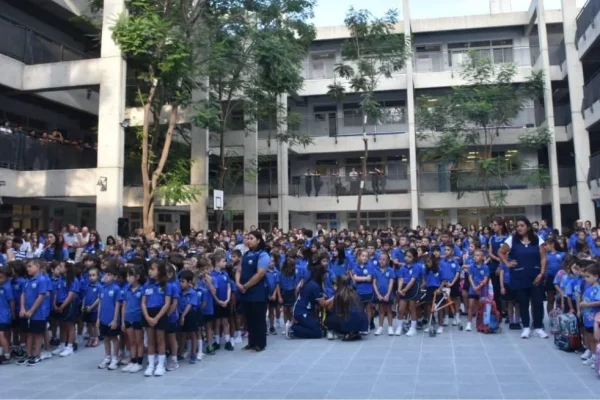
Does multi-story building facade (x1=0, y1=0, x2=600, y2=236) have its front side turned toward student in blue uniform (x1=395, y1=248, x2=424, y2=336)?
yes

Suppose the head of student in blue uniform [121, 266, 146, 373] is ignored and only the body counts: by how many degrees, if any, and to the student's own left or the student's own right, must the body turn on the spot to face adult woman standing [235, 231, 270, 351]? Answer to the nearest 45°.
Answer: approximately 135° to the student's own left

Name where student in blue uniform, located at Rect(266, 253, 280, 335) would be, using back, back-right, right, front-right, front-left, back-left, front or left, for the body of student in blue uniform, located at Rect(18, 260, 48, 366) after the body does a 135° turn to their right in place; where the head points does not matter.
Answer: right

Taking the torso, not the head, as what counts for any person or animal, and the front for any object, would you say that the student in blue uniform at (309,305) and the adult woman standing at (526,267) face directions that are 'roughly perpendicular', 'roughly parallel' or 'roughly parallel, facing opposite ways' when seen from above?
roughly perpendicular

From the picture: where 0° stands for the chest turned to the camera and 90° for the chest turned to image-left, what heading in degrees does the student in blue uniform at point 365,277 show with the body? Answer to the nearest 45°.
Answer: approximately 0°

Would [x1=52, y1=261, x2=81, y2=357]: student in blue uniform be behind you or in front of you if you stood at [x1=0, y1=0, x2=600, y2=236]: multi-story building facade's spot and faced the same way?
in front

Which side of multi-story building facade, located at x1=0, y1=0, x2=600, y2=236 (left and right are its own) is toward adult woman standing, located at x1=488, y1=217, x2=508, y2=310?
front

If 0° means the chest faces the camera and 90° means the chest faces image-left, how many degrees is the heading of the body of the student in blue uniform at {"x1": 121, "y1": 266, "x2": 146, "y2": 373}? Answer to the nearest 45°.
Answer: approximately 45°

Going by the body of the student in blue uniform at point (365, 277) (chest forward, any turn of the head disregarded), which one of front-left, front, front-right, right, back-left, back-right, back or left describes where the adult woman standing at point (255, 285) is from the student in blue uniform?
front-right

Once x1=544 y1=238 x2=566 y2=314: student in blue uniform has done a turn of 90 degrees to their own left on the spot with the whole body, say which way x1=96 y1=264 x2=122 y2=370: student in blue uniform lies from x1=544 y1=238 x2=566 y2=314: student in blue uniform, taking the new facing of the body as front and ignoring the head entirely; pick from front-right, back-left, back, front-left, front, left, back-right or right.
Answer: right

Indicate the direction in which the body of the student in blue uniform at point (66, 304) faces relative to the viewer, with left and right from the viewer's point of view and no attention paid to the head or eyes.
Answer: facing the viewer and to the left of the viewer

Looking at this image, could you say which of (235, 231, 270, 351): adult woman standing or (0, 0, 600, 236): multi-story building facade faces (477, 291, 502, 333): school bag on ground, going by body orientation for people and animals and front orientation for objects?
the multi-story building facade

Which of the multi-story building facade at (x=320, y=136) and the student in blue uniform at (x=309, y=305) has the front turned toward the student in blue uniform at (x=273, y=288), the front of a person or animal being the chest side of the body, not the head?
the multi-story building facade

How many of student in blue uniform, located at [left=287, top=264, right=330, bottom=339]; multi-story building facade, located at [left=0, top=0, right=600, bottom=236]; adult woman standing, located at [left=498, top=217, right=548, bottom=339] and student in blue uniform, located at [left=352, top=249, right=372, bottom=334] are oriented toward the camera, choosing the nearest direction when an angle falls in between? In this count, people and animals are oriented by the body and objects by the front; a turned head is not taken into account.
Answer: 3

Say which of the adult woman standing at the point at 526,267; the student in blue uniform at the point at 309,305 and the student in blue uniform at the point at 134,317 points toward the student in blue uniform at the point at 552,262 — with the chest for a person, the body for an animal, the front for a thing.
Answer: the student in blue uniform at the point at 309,305
